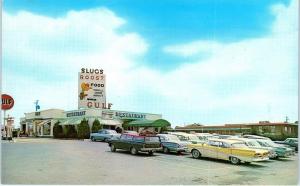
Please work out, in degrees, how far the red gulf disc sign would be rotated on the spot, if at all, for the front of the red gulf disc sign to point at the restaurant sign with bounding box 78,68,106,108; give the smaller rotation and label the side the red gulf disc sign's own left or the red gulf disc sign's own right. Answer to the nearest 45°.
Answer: approximately 90° to the red gulf disc sign's own left

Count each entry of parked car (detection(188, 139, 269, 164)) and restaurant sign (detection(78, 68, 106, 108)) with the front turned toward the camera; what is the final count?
1

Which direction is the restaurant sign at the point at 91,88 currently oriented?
toward the camera

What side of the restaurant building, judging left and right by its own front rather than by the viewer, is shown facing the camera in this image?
front

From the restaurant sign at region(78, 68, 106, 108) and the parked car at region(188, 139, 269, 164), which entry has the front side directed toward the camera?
the restaurant sign

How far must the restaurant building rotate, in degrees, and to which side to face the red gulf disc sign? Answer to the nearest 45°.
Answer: approximately 90° to its right

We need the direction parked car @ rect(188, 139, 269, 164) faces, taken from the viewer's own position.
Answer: facing away from the viewer and to the left of the viewer

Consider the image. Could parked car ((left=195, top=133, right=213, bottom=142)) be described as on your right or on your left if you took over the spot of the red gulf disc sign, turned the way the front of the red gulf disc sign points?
on your left

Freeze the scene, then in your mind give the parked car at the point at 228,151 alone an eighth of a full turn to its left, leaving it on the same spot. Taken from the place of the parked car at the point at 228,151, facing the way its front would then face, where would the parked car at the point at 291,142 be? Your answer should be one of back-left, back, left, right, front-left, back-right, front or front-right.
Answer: back

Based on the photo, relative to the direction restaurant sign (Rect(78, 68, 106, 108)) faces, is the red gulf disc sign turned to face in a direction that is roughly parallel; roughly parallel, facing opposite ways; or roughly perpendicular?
roughly parallel

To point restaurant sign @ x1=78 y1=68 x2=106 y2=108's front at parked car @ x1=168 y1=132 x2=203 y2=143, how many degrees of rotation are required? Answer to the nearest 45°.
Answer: approximately 90° to its left

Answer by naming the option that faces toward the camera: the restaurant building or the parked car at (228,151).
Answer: the restaurant building

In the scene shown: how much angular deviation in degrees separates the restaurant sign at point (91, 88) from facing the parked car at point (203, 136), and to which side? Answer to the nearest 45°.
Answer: approximately 90° to its left

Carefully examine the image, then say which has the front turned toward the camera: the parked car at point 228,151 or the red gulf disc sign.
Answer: the red gulf disc sign
